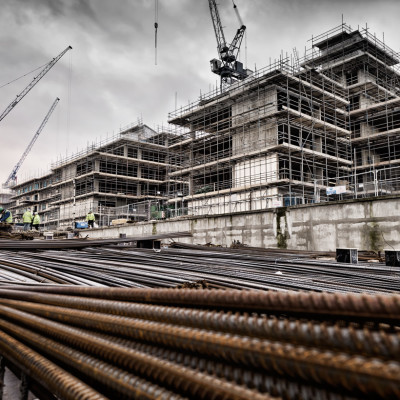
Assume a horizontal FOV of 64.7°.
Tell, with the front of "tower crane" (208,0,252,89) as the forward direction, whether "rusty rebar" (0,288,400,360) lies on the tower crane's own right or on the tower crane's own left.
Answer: on the tower crane's own left

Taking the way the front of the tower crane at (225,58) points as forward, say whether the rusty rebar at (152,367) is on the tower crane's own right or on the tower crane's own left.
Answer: on the tower crane's own left
